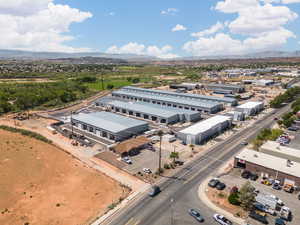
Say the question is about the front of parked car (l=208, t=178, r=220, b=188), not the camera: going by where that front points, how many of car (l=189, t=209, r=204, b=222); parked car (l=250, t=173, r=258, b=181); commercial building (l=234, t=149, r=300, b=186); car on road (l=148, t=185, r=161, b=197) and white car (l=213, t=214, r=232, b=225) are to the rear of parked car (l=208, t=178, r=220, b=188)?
2

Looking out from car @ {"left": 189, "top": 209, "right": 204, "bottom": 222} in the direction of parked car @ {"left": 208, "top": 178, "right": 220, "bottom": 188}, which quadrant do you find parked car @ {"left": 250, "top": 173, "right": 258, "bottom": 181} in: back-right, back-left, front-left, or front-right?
front-right

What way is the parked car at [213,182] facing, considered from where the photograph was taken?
facing the viewer and to the left of the viewer

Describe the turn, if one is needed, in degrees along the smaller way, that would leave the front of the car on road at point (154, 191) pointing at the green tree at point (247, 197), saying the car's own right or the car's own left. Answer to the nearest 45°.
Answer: approximately 135° to the car's own left

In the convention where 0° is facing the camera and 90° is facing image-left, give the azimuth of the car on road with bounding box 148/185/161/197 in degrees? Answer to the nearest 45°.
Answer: approximately 45°

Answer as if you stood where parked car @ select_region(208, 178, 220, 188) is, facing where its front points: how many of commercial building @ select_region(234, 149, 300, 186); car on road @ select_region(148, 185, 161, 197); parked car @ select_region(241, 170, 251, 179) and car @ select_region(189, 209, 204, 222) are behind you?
2

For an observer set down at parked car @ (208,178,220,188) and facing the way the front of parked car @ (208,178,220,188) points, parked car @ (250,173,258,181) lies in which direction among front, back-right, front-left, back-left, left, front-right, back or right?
back

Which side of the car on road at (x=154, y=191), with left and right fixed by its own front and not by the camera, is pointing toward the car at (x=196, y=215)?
left
